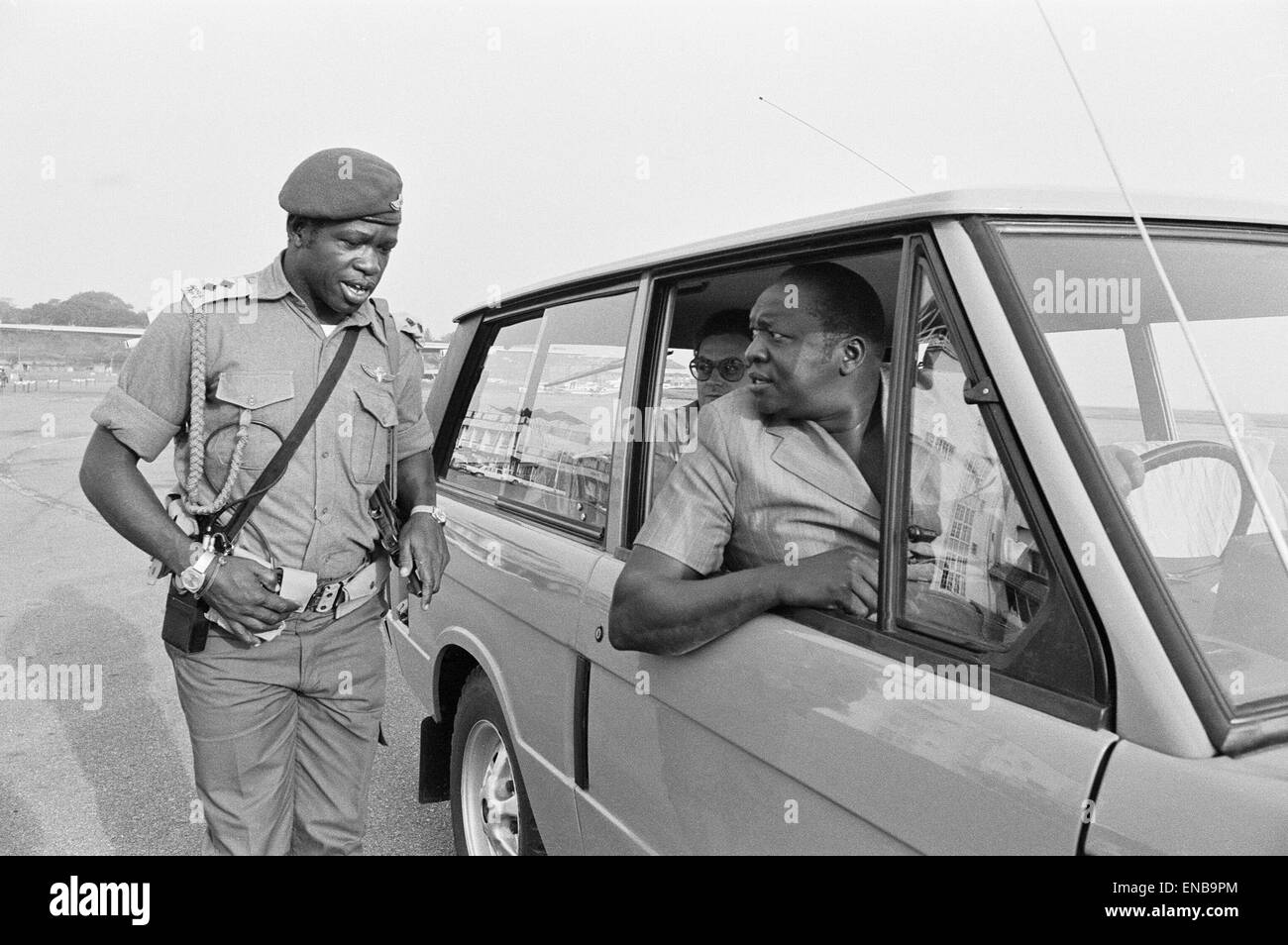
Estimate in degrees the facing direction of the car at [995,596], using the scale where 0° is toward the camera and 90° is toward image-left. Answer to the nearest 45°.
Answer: approximately 315°
